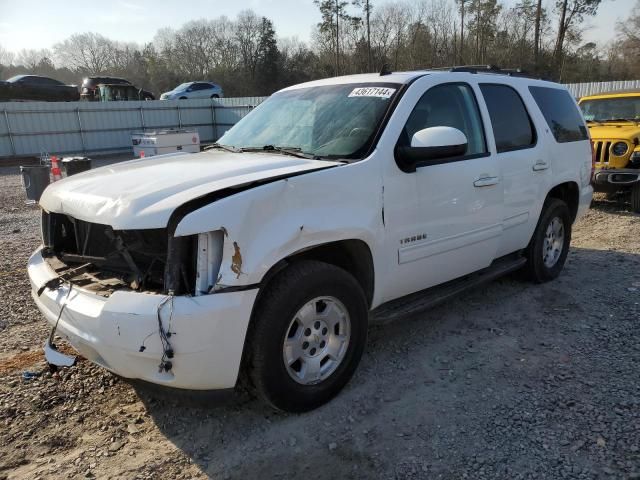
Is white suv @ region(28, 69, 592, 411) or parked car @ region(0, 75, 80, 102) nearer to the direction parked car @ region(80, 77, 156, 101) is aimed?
the white suv

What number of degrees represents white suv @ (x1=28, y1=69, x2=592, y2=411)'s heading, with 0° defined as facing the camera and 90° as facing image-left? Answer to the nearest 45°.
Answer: approximately 45°

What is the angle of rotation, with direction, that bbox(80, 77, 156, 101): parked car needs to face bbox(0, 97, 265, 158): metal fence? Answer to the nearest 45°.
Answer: approximately 90° to its right

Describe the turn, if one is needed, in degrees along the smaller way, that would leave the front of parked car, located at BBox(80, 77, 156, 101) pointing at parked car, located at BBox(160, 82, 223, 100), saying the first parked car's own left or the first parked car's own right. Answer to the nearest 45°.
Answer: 0° — it already faces it

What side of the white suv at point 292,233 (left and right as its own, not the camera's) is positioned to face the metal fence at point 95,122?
right

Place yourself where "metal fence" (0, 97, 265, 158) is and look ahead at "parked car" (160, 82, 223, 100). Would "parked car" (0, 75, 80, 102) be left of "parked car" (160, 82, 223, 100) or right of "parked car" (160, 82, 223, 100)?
left

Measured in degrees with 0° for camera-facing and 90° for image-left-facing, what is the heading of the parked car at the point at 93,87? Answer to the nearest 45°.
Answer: approximately 270°

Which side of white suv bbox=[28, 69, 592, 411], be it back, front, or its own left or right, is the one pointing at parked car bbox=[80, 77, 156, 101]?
right

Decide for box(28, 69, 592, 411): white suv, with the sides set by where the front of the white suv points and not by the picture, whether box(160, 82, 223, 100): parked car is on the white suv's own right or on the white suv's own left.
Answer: on the white suv's own right

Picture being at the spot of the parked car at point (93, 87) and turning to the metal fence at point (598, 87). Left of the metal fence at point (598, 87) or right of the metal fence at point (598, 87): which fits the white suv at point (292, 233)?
right
